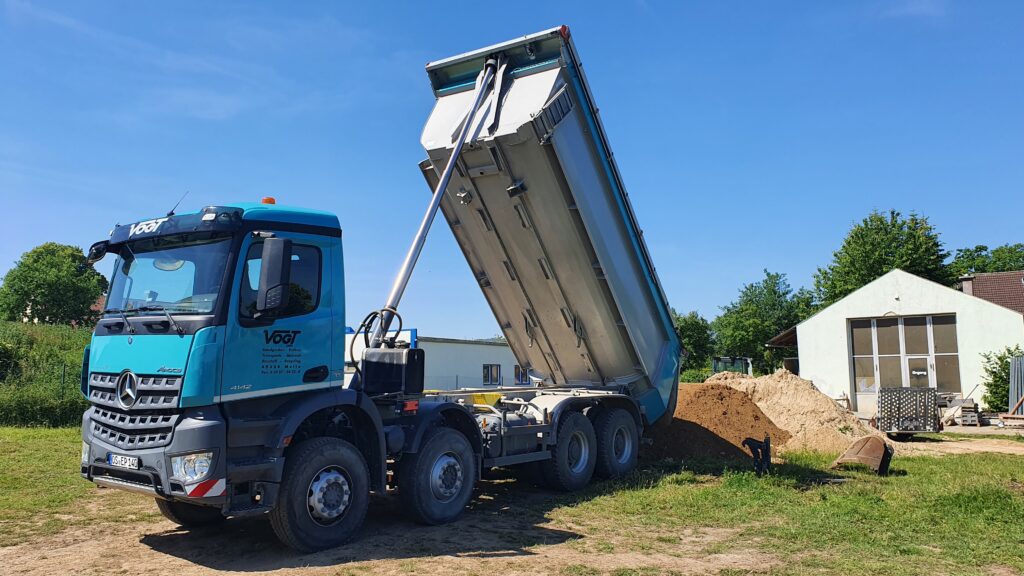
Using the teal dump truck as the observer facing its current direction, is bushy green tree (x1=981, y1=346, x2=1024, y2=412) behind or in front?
behind

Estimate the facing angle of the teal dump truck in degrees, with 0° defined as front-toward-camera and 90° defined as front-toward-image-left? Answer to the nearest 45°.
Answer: approximately 45°

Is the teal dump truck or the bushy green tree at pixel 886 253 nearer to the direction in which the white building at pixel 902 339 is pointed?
the teal dump truck

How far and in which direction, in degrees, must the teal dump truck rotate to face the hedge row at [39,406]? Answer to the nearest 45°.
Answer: approximately 90° to its right

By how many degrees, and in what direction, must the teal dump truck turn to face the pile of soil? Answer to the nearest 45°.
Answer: approximately 180°

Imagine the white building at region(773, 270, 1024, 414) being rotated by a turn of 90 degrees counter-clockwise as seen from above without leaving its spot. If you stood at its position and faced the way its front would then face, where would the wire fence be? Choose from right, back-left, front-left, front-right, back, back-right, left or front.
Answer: back-right

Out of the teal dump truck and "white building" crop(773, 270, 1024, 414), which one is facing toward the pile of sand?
the white building

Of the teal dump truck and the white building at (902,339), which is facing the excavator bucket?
the white building

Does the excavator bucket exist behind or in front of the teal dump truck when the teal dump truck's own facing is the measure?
behind

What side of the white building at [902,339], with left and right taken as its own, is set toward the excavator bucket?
front

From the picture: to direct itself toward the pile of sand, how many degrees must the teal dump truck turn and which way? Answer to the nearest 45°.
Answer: approximately 180°

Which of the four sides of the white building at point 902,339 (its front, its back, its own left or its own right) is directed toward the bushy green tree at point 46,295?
right

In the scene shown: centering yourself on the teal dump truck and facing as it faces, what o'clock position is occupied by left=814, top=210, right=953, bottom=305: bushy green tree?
The bushy green tree is roughly at 6 o'clock from the teal dump truck.

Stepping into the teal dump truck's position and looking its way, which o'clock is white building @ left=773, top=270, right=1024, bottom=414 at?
The white building is roughly at 6 o'clock from the teal dump truck.

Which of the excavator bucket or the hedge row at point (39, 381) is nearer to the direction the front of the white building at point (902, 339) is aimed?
the excavator bucket
